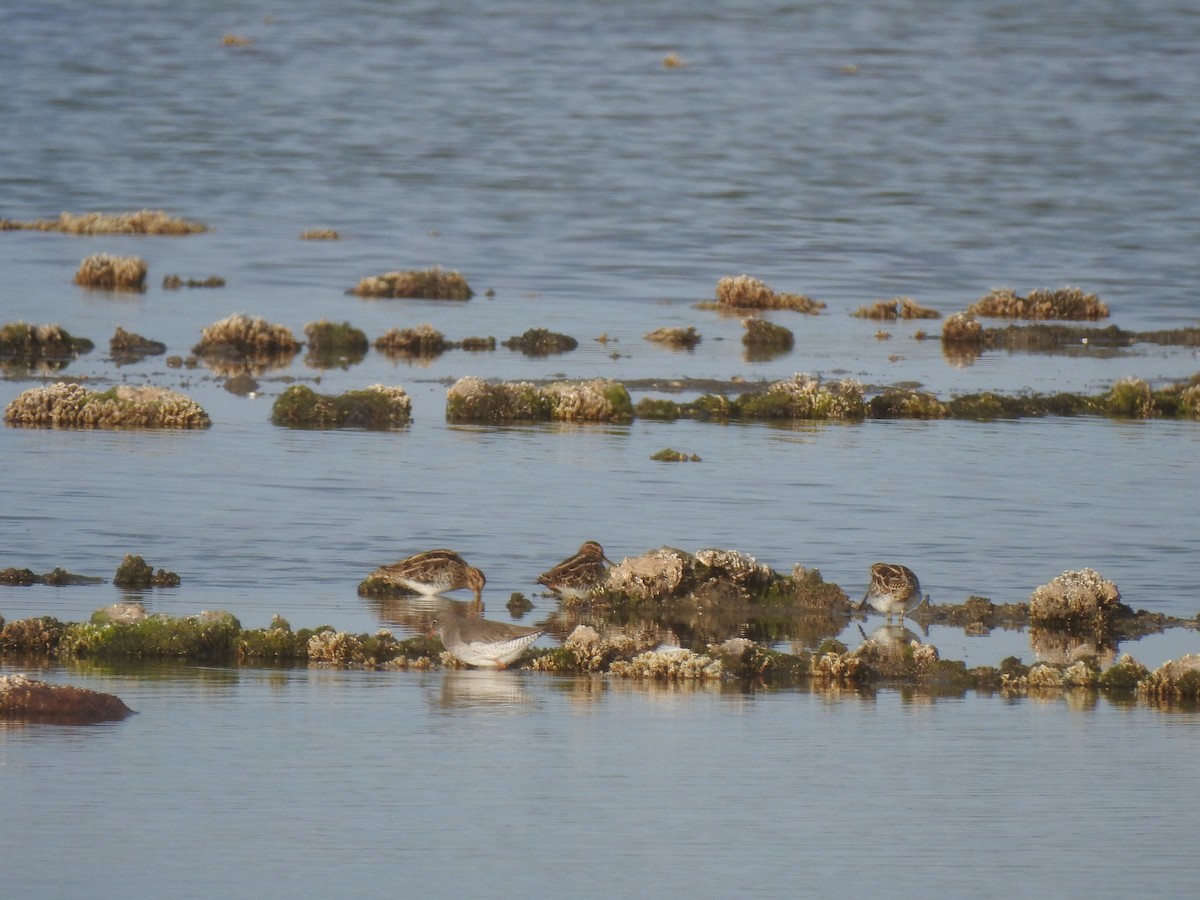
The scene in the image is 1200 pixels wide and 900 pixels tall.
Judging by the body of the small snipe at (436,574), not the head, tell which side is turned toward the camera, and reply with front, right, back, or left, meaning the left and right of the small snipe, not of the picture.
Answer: right

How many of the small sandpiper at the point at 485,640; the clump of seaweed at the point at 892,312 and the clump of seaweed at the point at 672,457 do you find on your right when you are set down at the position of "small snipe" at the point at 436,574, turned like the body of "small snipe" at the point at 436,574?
1

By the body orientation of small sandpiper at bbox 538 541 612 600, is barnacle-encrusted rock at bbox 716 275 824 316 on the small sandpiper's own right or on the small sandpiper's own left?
on the small sandpiper's own left

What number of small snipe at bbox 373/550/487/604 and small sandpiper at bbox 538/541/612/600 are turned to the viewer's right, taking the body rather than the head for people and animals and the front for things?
2

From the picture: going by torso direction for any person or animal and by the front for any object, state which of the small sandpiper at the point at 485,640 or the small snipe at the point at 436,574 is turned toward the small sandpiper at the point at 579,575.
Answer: the small snipe at the point at 436,574

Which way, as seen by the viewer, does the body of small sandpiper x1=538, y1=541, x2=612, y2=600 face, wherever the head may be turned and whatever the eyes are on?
to the viewer's right

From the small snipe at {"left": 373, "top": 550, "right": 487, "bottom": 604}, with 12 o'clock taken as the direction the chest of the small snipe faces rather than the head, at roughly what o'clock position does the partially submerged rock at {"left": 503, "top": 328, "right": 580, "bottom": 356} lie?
The partially submerged rock is roughly at 9 o'clock from the small snipe.

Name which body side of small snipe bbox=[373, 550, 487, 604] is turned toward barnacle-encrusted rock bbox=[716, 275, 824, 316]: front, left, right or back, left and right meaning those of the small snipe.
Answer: left
